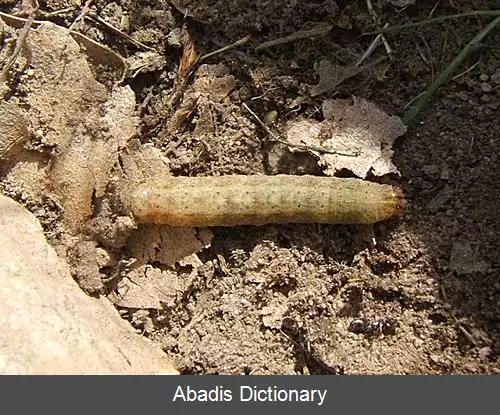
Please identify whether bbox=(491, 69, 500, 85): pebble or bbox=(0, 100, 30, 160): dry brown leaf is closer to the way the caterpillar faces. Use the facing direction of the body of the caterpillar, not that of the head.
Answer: the pebble

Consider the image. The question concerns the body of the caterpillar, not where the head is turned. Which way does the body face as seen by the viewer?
to the viewer's right

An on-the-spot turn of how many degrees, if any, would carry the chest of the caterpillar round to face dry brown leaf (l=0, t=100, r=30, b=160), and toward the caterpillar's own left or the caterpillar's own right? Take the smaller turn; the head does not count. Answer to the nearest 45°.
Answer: approximately 180°

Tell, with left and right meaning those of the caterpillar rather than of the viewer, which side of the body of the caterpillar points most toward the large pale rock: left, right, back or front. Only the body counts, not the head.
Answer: back

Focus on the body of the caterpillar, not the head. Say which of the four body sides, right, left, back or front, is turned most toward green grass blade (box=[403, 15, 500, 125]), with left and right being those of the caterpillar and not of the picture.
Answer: front

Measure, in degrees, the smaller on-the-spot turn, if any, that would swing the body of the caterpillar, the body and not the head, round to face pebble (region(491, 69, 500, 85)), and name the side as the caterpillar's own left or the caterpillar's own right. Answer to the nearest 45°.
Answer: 0° — it already faces it

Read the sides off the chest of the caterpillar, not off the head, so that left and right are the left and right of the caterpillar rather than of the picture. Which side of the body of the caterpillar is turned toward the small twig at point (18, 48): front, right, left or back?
back

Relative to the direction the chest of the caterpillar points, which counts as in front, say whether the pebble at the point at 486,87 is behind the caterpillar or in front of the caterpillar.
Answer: in front

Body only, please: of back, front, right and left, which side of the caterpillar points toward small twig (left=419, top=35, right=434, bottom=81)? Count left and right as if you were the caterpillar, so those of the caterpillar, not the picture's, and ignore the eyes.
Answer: front
